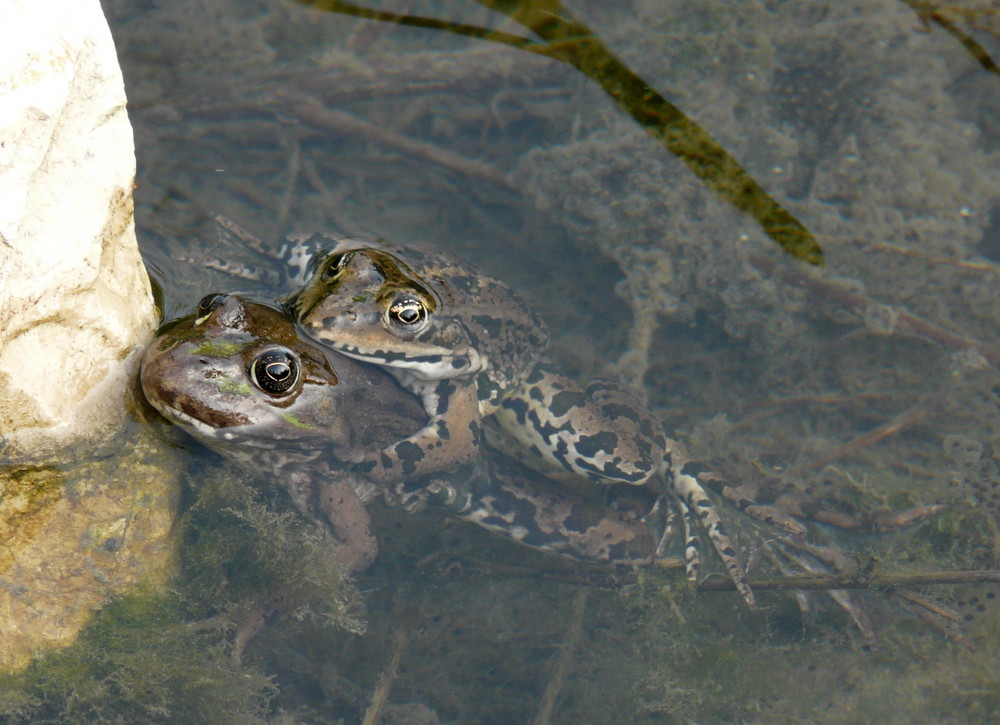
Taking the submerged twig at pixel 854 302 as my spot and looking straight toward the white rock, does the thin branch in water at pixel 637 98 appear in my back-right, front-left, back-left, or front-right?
front-right

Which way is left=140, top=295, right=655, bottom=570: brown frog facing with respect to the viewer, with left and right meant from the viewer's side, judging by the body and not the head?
facing the viewer and to the left of the viewer

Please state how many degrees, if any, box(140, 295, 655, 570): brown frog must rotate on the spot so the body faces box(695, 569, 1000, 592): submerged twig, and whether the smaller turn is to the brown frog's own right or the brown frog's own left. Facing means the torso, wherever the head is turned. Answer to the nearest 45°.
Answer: approximately 135° to the brown frog's own left

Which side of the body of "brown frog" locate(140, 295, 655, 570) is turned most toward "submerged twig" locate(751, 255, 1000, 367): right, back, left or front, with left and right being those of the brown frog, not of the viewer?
back

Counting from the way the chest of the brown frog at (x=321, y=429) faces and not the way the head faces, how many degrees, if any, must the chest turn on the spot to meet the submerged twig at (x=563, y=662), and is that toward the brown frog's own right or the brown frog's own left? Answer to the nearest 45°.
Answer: approximately 135° to the brown frog's own left
